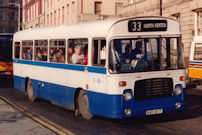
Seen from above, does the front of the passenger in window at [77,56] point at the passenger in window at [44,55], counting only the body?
no

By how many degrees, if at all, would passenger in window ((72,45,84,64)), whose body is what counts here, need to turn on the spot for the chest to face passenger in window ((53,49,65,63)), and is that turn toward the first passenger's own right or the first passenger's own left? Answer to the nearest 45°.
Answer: approximately 180°

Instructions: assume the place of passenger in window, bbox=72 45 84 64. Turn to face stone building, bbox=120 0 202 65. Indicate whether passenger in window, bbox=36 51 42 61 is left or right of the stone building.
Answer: left

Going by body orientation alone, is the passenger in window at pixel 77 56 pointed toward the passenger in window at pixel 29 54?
no

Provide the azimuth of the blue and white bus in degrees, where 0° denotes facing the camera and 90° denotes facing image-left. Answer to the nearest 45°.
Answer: approximately 315°

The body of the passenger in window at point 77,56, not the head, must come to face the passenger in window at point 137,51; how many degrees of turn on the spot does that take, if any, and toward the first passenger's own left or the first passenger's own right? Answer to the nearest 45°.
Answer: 0° — they already face them

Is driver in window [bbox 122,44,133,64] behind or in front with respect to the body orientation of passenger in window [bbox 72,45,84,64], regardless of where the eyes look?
in front

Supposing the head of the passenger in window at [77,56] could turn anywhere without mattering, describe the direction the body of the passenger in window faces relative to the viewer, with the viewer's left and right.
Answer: facing the viewer and to the right of the viewer

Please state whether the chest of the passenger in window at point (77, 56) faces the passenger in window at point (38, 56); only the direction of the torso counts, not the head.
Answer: no
